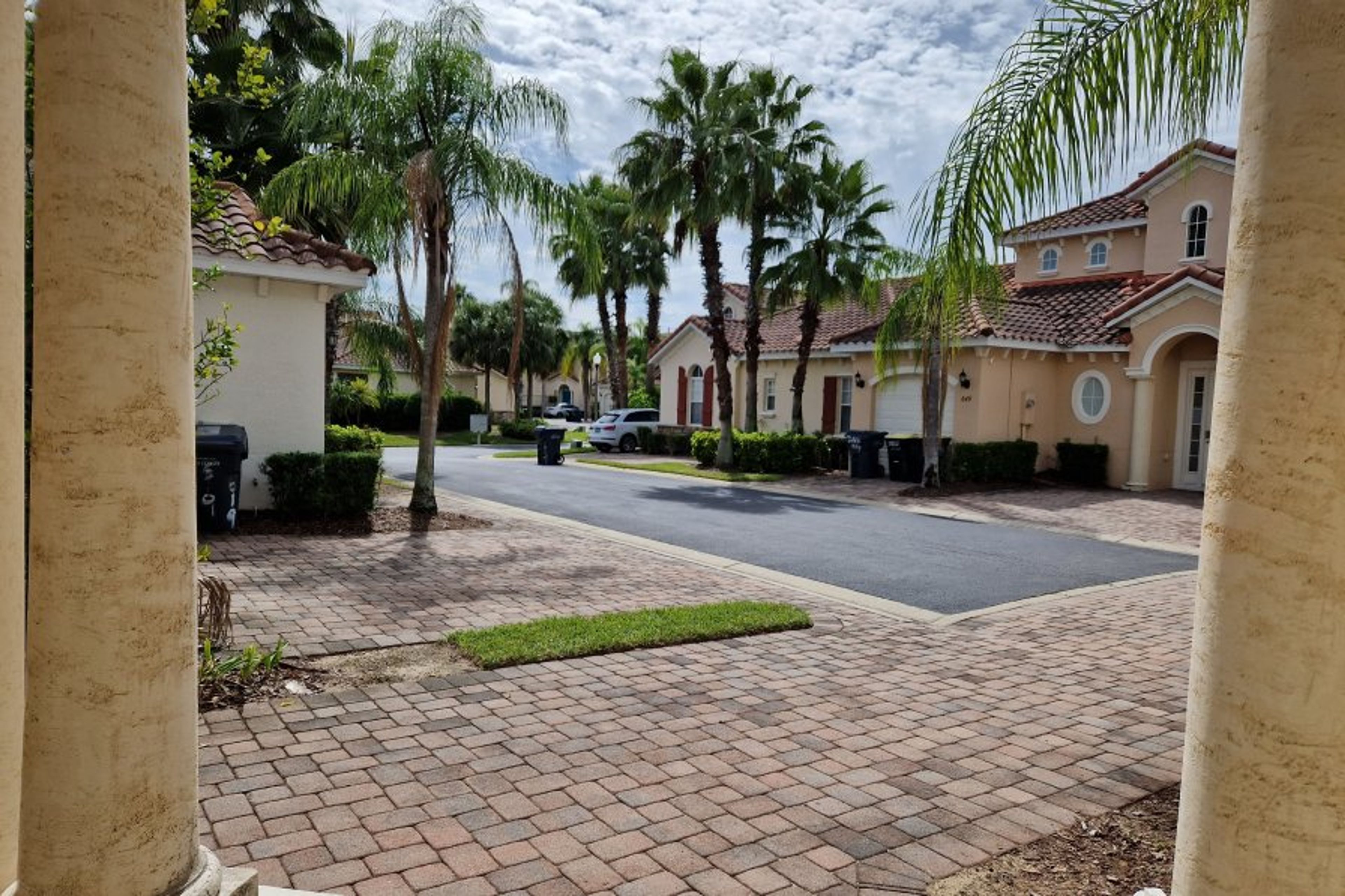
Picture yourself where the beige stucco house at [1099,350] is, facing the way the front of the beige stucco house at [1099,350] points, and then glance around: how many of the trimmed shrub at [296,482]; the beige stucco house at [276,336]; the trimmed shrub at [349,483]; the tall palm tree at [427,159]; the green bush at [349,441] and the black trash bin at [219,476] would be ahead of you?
6

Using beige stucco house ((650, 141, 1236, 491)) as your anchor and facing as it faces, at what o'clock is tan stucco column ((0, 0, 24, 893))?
The tan stucco column is roughly at 11 o'clock from the beige stucco house.

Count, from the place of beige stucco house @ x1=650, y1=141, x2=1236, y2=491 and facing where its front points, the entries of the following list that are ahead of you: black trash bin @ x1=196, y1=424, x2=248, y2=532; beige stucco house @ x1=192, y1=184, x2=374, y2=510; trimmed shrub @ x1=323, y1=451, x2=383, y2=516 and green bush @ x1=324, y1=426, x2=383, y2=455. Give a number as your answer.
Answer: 4

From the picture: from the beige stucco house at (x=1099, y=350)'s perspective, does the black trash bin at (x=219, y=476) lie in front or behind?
in front

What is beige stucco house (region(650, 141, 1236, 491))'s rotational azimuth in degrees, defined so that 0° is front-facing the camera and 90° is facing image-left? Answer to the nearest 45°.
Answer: approximately 45°

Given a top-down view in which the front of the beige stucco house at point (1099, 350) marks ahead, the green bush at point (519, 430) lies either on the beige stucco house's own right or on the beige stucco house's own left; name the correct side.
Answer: on the beige stucco house's own right

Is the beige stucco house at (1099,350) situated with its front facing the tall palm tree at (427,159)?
yes

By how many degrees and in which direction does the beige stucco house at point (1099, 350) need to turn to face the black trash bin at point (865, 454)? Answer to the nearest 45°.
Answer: approximately 45° to its right

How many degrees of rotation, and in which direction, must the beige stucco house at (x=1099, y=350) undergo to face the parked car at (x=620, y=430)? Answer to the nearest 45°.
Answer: approximately 90° to its right

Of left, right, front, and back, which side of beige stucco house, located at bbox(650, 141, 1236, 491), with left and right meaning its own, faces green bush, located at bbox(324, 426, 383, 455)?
front

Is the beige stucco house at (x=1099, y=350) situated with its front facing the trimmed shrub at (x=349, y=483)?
yes

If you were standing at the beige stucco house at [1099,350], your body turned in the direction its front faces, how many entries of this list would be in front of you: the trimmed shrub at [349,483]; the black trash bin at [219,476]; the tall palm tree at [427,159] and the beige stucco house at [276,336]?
4

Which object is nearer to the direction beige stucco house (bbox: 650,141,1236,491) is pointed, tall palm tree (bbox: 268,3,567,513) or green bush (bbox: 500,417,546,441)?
the tall palm tree
